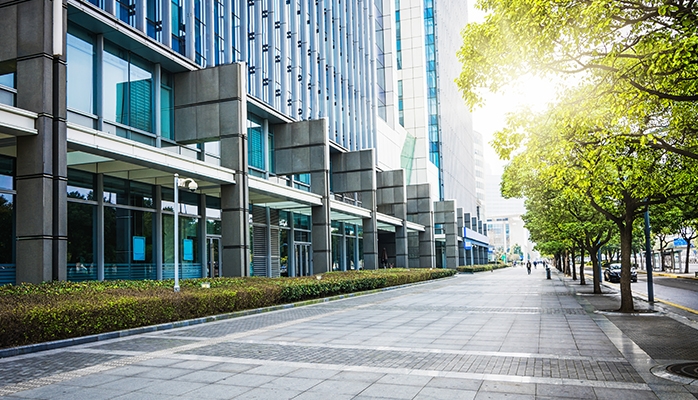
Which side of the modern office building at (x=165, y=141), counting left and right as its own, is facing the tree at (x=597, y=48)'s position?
front

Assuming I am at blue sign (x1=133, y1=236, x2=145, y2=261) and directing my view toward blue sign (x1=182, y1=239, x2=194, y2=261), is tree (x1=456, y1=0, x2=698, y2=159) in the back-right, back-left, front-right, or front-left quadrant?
back-right

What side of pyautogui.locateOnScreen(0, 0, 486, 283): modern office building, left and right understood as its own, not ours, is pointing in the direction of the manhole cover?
front

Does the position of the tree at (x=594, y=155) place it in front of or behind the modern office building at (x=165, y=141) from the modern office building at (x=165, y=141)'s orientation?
in front

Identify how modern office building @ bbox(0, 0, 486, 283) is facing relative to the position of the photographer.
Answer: facing the viewer and to the right of the viewer
